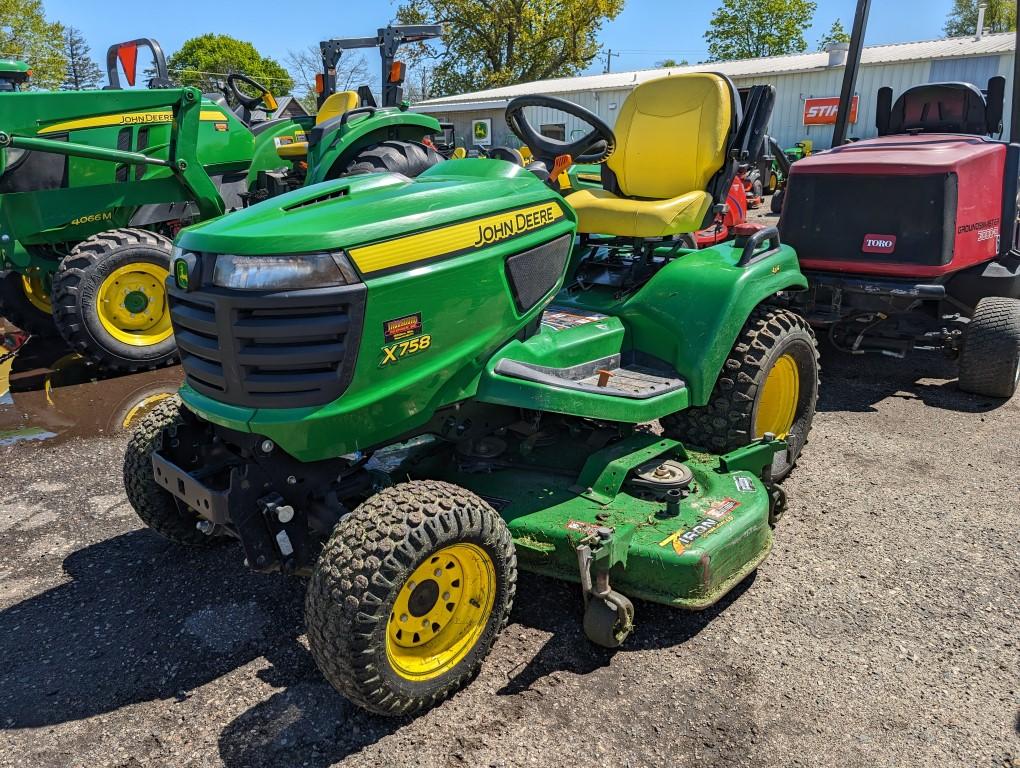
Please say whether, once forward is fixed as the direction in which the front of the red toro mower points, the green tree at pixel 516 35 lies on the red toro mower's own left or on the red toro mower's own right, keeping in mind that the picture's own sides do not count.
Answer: on the red toro mower's own left

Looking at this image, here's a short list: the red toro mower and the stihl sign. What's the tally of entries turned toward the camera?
1

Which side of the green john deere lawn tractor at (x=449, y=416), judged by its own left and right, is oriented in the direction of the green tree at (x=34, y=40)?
right

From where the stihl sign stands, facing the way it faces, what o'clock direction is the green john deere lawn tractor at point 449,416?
The green john deere lawn tractor is roughly at 12 o'clock from the stihl sign.

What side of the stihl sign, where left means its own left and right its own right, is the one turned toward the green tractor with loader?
front

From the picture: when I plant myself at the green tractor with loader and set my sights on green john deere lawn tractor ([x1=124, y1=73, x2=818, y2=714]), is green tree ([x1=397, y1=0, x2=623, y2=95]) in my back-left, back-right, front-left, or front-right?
back-left

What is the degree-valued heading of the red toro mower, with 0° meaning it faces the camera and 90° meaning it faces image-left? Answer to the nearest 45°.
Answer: approximately 225°

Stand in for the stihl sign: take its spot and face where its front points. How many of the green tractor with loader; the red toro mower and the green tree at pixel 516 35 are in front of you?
2

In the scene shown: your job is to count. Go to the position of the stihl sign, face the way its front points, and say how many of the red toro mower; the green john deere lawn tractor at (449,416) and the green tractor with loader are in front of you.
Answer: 3

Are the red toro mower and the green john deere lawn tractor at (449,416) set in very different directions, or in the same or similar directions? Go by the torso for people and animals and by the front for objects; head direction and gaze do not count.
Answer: very different directions

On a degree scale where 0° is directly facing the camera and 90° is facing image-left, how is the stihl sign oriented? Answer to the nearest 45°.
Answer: approximately 0°

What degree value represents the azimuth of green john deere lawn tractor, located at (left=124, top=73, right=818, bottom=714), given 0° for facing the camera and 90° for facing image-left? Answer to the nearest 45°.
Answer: approximately 45°

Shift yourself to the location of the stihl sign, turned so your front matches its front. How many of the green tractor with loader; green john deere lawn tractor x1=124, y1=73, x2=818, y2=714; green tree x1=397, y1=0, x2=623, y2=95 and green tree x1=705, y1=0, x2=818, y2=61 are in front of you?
2

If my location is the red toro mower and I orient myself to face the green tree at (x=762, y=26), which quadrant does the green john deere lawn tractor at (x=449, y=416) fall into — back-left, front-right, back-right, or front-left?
back-left

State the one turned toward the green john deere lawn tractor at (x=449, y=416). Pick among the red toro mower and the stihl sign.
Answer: the stihl sign
